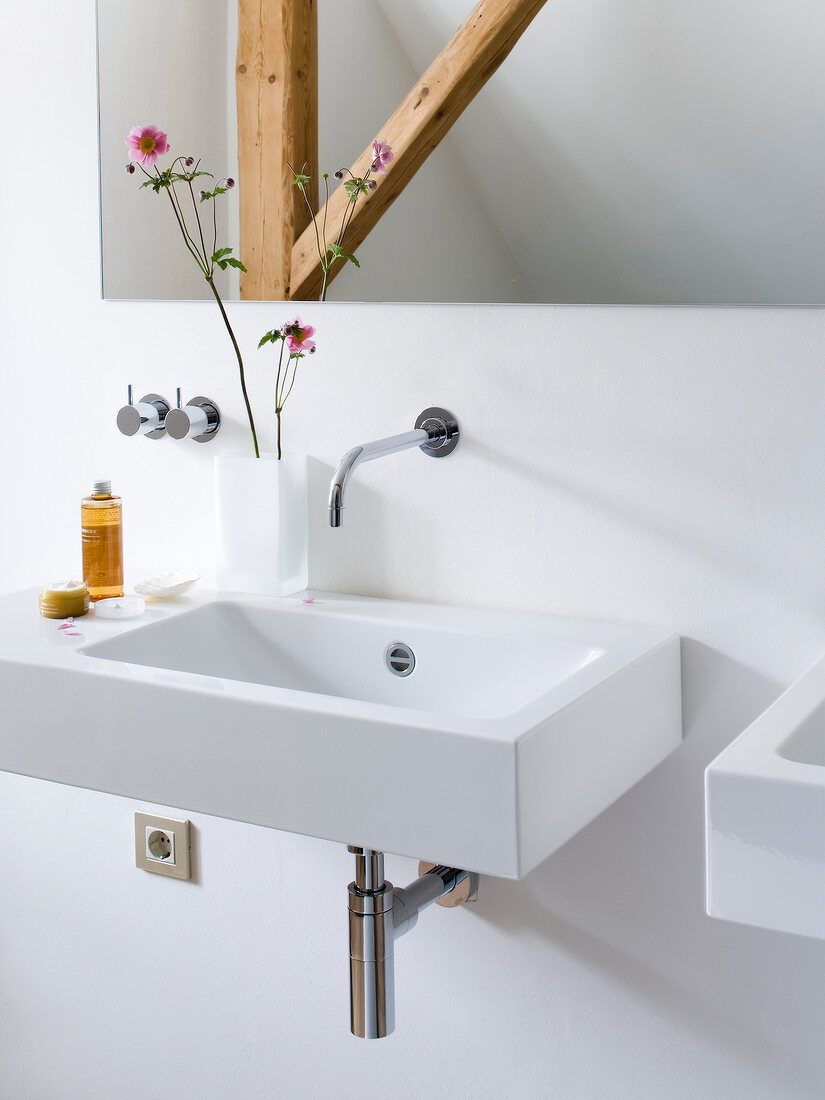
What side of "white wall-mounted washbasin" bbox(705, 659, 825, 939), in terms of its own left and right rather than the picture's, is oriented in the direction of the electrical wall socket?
right

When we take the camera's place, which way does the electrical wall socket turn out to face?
facing the viewer and to the left of the viewer

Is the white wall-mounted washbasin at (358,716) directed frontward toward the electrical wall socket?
no

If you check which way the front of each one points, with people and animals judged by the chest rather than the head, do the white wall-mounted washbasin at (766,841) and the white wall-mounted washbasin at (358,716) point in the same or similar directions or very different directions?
same or similar directions

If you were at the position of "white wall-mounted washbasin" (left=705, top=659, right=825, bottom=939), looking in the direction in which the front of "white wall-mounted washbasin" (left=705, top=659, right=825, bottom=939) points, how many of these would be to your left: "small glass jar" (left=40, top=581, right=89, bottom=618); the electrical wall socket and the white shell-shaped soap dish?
0

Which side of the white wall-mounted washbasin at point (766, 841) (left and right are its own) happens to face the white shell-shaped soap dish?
right

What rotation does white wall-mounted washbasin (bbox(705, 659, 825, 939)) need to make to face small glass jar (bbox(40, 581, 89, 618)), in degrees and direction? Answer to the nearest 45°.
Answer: approximately 90° to its right

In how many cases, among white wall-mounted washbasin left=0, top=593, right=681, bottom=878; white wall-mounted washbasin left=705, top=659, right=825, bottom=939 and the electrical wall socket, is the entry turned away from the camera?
0
